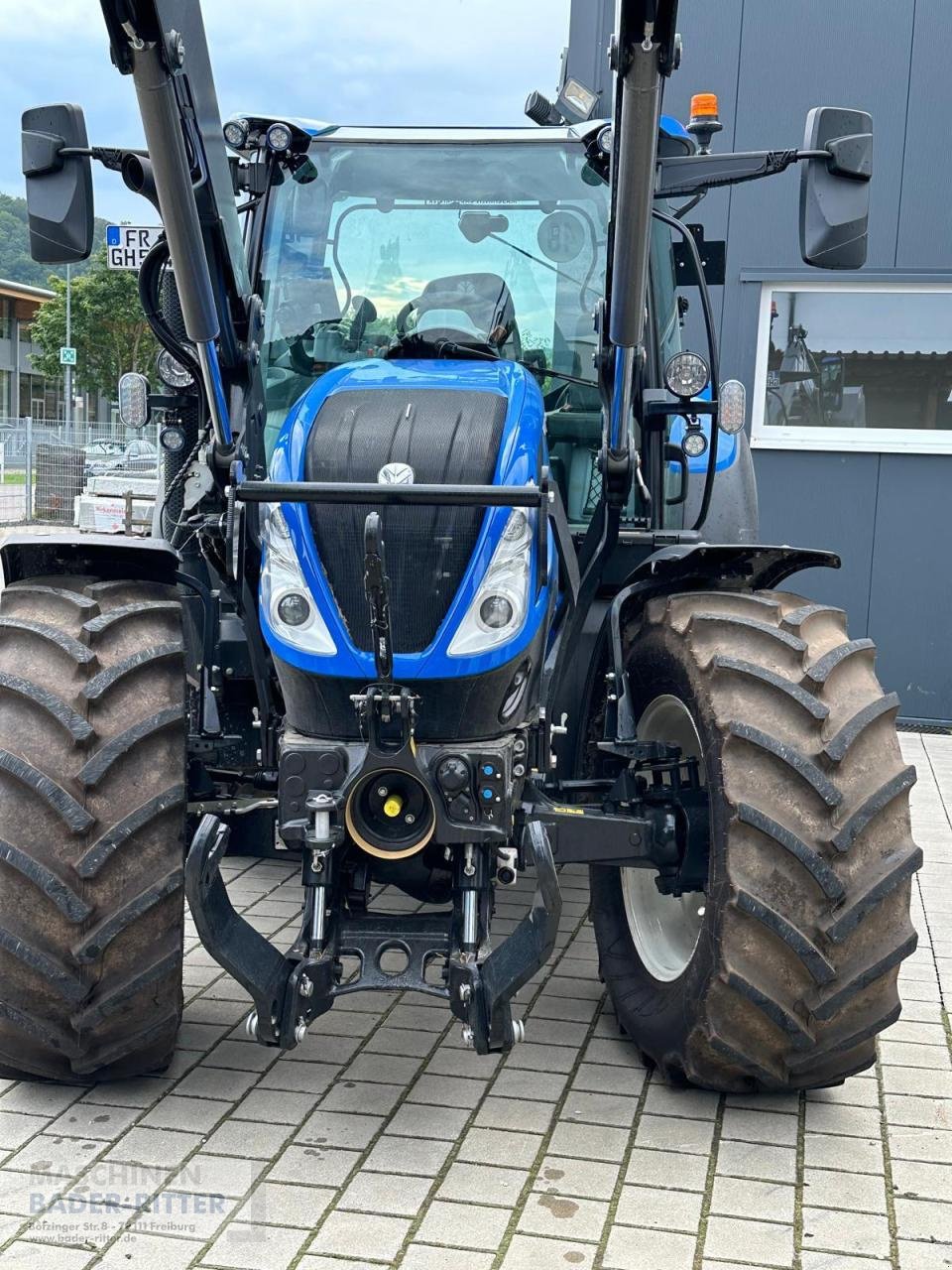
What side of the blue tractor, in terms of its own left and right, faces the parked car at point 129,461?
back

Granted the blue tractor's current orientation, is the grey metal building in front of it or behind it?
behind

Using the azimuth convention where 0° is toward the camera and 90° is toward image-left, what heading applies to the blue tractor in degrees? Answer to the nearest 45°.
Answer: approximately 0°

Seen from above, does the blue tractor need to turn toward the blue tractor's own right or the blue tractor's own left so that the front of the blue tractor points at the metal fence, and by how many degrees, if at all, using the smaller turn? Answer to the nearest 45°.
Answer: approximately 180°

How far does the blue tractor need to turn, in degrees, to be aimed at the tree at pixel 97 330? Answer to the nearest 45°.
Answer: approximately 180°

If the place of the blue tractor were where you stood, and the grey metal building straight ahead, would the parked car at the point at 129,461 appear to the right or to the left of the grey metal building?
left
